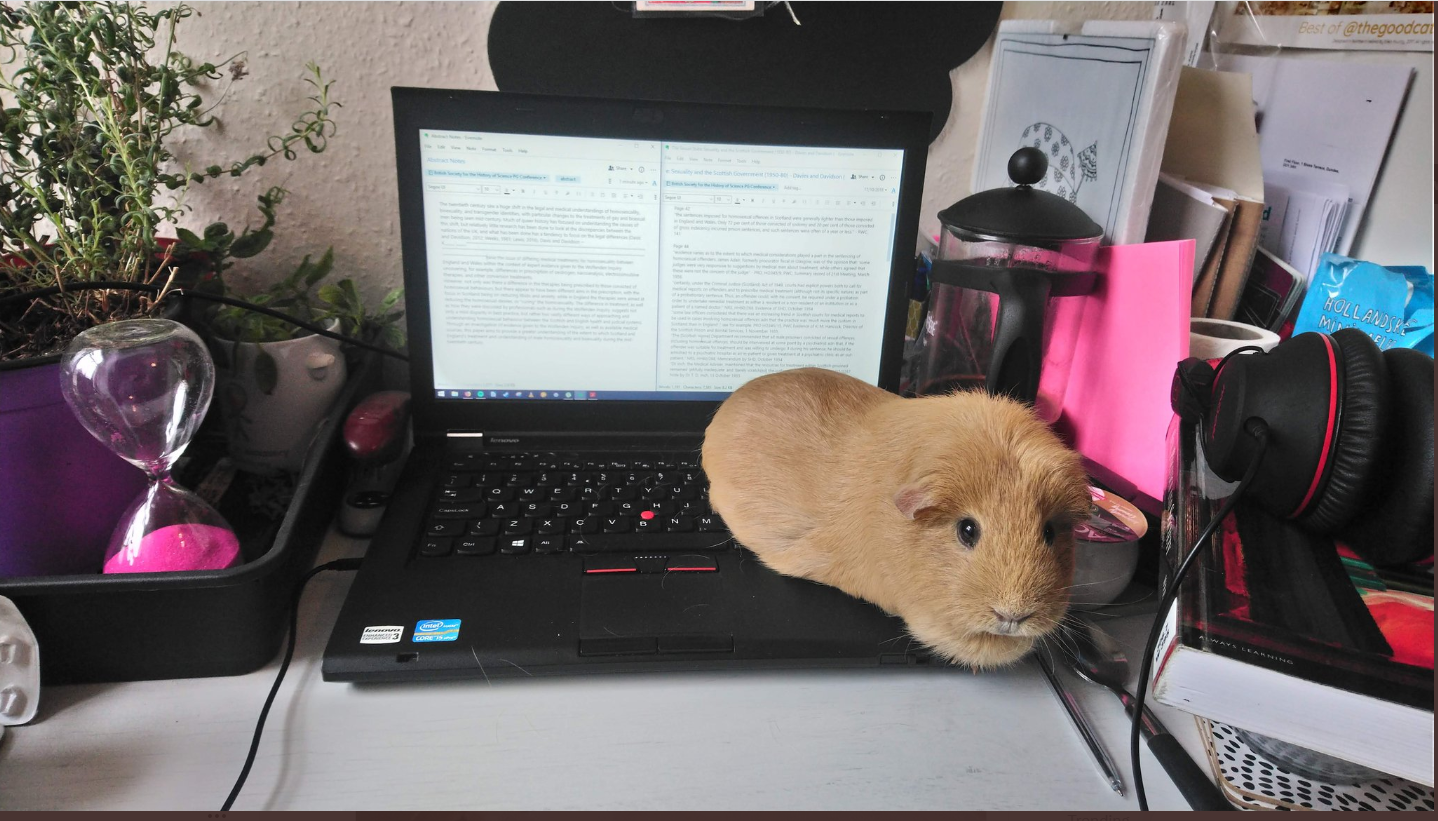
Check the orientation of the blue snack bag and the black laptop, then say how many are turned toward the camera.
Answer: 2

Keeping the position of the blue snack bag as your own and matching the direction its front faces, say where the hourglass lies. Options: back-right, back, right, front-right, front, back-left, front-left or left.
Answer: front-right

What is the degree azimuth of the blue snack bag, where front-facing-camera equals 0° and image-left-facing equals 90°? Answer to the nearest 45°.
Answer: approximately 0°

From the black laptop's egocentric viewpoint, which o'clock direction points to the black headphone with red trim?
The black headphone with red trim is roughly at 10 o'clock from the black laptop.

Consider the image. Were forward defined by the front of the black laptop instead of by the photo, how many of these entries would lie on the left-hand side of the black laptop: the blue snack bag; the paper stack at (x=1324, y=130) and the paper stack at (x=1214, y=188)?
3

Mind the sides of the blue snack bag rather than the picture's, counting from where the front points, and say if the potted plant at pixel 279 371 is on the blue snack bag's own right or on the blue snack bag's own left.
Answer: on the blue snack bag's own right
